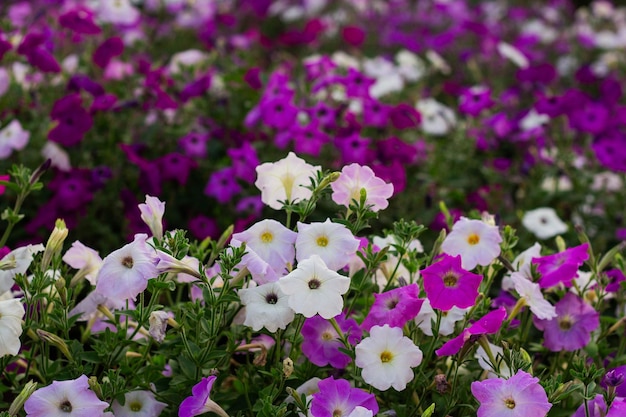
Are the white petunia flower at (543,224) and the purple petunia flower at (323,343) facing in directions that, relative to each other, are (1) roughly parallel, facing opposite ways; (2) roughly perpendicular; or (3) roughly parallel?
roughly parallel

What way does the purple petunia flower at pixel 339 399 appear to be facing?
toward the camera

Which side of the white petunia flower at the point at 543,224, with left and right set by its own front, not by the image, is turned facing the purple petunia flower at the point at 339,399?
front

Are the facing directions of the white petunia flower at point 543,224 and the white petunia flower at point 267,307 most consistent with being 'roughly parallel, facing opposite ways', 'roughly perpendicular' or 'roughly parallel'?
roughly parallel

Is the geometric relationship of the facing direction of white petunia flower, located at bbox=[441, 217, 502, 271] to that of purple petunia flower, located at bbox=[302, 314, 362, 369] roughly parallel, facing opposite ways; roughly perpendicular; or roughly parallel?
roughly parallel

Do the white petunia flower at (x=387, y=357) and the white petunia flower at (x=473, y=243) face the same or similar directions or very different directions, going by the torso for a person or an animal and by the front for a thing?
same or similar directions

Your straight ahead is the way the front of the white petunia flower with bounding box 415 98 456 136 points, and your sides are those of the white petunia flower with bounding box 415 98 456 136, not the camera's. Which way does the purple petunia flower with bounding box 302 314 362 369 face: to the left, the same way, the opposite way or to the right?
the same way

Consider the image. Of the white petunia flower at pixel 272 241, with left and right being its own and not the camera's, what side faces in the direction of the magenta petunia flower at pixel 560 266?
left

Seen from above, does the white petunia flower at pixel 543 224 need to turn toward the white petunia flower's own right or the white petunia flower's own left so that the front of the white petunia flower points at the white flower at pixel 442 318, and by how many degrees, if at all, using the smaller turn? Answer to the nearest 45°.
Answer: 0° — it already faces it

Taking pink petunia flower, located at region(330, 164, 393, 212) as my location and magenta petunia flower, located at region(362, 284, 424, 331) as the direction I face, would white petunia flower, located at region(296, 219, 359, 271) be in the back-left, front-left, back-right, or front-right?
front-right

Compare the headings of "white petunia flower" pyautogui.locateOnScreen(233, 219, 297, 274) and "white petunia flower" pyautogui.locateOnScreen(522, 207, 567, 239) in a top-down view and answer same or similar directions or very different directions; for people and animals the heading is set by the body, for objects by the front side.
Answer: same or similar directions

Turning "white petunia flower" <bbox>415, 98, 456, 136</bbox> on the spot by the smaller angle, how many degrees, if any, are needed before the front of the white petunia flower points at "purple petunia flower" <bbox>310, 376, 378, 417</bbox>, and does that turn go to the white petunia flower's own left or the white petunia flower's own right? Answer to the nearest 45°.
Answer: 0° — it already faces it

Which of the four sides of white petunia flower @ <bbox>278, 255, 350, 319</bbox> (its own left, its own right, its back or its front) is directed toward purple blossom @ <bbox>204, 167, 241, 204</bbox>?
back

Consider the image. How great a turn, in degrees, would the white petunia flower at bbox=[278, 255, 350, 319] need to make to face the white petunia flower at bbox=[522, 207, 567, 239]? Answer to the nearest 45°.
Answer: approximately 135° to its left

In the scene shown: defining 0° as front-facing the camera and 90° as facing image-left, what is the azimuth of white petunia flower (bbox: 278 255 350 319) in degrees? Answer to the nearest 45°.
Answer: approximately 0°

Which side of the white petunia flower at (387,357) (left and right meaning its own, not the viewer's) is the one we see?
front

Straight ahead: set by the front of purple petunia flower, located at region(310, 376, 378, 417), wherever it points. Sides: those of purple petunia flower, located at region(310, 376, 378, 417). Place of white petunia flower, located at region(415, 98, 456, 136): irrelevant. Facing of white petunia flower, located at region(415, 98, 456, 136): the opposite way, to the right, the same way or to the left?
the same way
